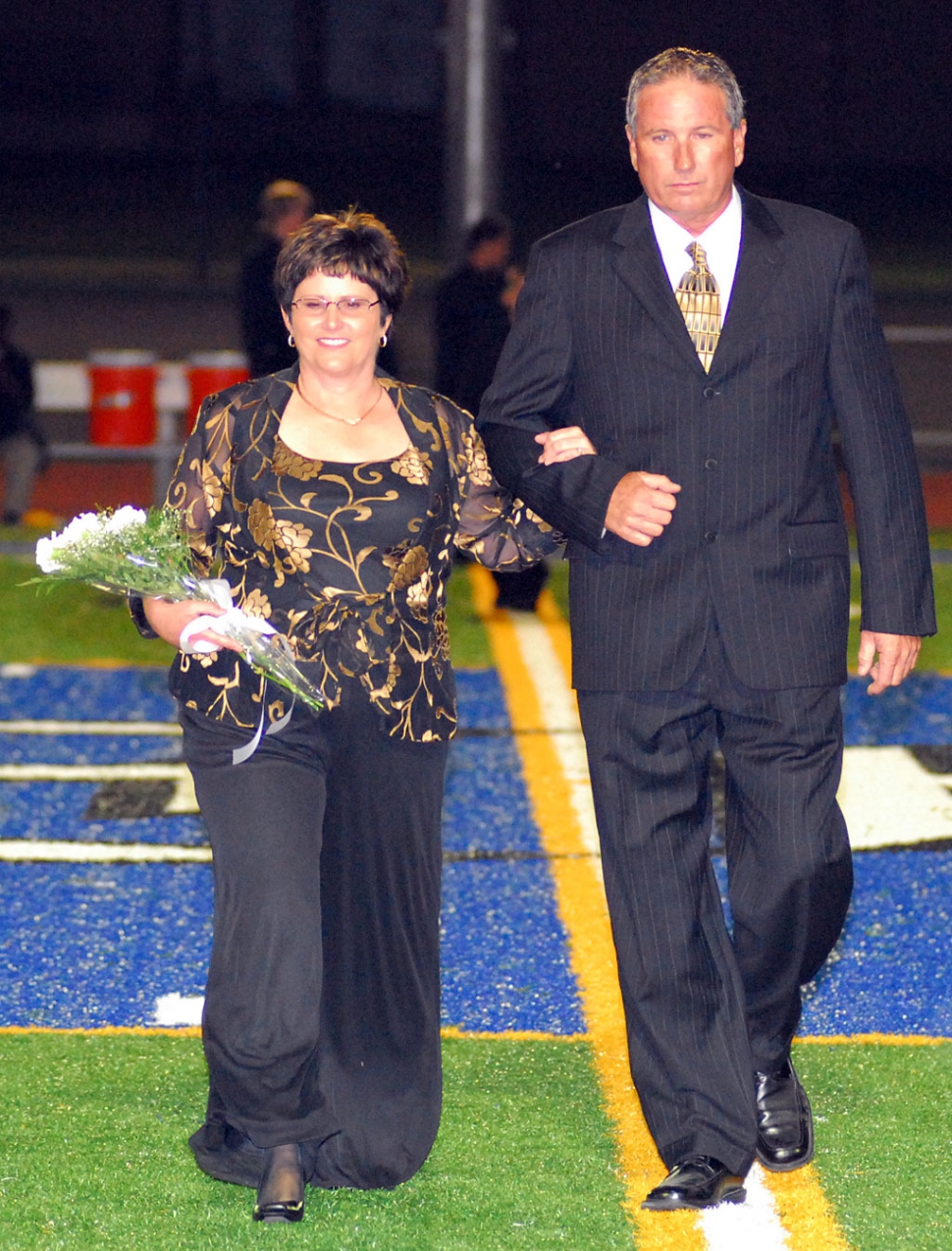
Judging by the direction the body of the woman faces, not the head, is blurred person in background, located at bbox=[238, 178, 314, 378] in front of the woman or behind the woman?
behind

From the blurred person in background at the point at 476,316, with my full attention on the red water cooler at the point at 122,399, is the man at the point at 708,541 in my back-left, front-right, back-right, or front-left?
back-left

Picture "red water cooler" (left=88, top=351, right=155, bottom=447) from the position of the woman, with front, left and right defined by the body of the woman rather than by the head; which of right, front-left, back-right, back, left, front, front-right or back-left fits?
back

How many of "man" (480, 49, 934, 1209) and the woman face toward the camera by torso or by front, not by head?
2

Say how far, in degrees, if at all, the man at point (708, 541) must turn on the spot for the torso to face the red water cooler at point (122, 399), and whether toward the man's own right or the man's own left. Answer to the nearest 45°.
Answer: approximately 135° to the man's own right

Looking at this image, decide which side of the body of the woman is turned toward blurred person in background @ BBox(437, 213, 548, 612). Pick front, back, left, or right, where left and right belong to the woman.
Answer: back

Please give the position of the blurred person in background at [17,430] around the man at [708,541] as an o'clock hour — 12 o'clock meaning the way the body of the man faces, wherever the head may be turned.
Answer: The blurred person in background is roughly at 5 o'clock from the man.

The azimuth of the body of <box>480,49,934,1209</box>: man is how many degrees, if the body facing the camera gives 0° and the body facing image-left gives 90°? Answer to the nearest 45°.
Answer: approximately 0°

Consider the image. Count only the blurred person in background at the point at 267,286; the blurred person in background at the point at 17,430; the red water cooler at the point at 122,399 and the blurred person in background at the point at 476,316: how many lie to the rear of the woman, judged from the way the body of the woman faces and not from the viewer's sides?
4

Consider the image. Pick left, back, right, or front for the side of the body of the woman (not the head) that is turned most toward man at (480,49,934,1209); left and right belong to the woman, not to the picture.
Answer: left
